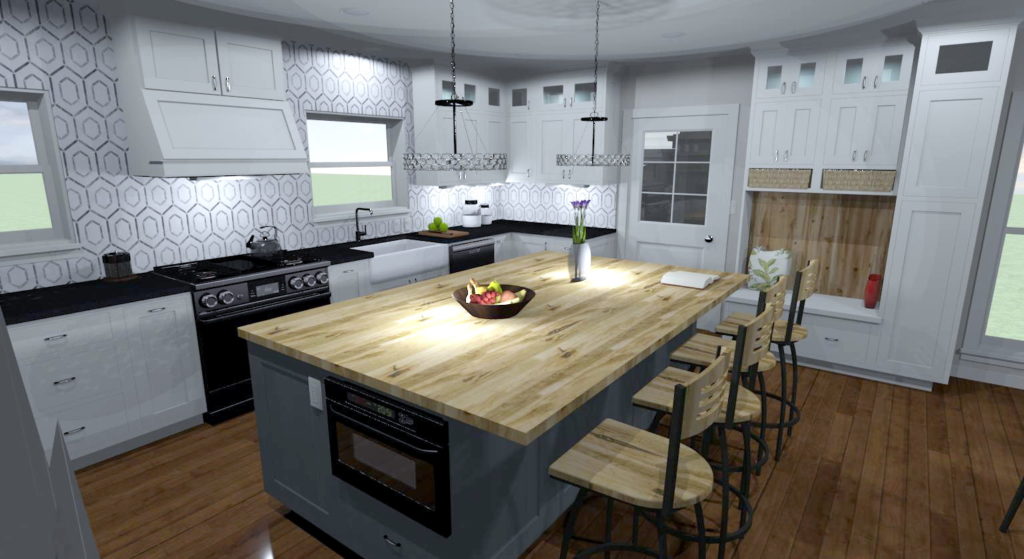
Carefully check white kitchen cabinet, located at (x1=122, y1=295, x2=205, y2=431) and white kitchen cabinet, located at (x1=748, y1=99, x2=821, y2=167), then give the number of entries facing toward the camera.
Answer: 2

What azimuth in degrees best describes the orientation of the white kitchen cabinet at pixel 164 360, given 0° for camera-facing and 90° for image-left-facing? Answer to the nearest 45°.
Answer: approximately 0°

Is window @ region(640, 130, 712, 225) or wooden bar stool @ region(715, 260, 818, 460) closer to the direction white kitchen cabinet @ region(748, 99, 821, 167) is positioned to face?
the wooden bar stool

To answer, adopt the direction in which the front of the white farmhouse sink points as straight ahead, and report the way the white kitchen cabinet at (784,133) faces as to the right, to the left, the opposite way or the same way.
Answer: to the right

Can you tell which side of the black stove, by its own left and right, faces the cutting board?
left

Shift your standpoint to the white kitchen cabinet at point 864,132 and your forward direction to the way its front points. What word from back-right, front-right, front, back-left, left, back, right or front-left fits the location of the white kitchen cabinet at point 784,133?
right

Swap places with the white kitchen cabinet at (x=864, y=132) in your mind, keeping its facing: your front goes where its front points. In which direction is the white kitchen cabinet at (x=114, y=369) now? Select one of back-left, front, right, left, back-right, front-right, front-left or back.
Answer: front-right

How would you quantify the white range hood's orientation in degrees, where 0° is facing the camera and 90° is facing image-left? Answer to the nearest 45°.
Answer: approximately 315°

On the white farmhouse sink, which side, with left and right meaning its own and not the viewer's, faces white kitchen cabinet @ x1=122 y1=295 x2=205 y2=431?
right

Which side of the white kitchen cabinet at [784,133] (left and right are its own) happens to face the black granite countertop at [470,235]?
right
